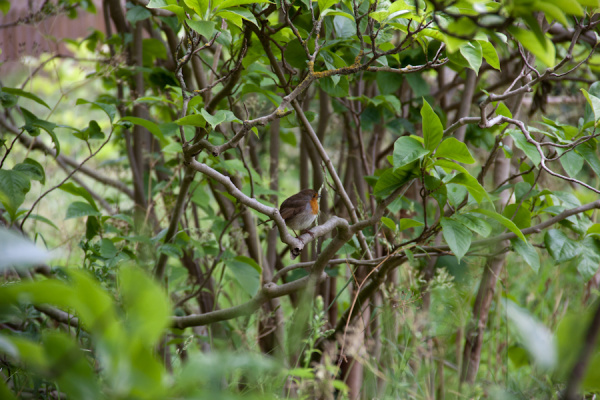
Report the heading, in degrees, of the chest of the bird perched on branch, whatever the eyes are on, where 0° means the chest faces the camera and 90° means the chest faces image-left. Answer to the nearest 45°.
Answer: approximately 270°
